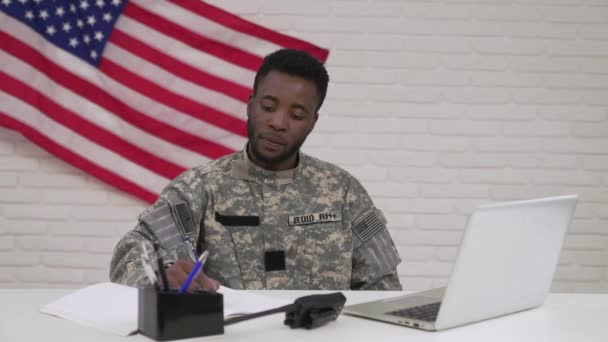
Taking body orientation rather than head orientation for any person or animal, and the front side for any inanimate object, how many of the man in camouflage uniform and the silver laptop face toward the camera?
1

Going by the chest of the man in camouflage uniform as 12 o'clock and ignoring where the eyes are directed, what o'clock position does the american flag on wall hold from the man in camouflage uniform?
The american flag on wall is roughly at 5 o'clock from the man in camouflage uniform.

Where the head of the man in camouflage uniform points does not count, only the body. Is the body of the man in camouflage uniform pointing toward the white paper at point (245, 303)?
yes

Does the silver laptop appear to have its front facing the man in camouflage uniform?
yes

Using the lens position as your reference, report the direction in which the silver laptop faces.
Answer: facing away from the viewer and to the left of the viewer

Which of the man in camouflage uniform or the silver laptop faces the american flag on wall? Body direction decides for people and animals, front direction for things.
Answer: the silver laptop

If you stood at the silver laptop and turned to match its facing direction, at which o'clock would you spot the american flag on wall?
The american flag on wall is roughly at 12 o'clock from the silver laptop.

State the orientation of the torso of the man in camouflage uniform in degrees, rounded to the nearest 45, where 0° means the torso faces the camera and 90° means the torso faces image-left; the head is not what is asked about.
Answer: approximately 0°
